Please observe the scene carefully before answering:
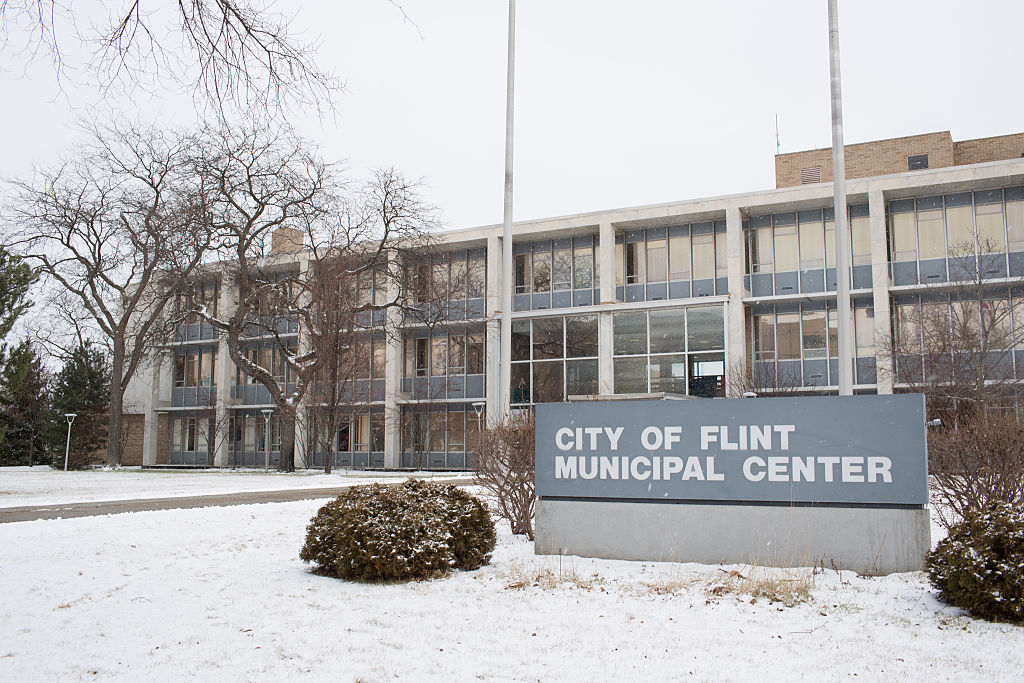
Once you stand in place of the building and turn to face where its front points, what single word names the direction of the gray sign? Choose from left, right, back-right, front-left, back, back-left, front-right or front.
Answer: front-left

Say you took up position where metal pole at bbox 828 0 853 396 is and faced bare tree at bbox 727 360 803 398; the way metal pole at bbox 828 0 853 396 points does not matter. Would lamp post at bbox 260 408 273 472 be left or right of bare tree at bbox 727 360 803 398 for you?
left

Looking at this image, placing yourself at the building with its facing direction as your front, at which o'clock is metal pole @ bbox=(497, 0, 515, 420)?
The metal pole is roughly at 11 o'clock from the building.

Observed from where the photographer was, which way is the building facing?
facing the viewer and to the left of the viewer

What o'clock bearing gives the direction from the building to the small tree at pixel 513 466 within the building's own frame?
The small tree is roughly at 11 o'clock from the building.

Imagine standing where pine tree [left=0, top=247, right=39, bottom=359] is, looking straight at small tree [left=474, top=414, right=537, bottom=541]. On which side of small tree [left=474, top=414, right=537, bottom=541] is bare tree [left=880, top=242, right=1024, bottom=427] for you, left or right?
left

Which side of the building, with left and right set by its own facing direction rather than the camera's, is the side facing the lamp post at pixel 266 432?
right

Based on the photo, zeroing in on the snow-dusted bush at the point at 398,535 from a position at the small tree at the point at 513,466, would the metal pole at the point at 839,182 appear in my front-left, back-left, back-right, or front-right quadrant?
back-left

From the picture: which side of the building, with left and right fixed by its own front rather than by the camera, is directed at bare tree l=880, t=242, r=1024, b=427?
left

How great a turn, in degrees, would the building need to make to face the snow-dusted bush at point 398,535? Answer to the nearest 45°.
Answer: approximately 45° to its left

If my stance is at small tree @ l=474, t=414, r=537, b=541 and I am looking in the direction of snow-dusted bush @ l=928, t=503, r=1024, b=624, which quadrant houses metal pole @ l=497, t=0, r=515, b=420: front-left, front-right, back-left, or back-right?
back-left

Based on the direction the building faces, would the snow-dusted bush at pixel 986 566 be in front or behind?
in front

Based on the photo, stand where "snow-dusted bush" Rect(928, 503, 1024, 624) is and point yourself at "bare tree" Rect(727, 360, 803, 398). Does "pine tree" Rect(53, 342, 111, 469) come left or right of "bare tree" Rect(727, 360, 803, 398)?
left
